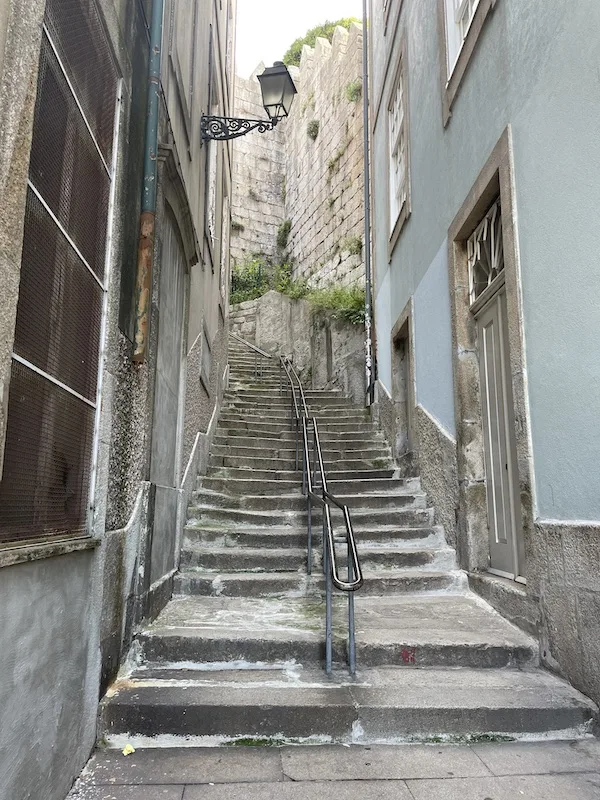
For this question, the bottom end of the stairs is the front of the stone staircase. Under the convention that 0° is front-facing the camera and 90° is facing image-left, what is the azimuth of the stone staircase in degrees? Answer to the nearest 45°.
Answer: approximately 0°

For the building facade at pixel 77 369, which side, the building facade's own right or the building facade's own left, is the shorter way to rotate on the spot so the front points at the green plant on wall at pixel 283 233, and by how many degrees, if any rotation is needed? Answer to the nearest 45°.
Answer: approximately 90° to the building facade's own left

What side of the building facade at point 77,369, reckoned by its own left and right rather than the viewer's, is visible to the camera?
right

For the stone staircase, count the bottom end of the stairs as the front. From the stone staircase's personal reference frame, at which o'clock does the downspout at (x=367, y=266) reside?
The downspout is roughly at 6 o'clock from the stone staircase.

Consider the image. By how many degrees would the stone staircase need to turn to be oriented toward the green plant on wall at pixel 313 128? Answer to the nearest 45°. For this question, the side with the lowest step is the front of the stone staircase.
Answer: approximately 180°

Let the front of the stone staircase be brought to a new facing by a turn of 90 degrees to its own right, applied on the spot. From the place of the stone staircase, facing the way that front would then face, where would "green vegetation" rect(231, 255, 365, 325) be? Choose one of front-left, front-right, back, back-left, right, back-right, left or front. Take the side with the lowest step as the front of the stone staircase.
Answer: right

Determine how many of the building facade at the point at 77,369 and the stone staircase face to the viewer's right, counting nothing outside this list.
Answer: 1

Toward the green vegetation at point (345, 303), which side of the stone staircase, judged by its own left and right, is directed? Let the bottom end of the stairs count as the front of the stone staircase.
back

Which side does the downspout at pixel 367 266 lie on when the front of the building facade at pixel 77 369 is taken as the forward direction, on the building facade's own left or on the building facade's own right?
on the building facade's own left

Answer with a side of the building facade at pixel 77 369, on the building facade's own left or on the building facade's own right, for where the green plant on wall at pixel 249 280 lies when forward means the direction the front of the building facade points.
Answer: on the building facade's own left

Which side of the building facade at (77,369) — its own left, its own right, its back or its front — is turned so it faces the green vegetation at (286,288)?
left

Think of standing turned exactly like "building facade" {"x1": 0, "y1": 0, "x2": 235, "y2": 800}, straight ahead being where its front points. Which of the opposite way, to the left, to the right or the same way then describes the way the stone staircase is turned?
to the right
